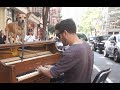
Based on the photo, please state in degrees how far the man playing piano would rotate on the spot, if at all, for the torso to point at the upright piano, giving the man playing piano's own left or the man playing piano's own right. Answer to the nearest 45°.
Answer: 0° — they already face it

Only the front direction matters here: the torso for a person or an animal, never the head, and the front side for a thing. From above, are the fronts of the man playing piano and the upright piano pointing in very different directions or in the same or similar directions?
very different directions

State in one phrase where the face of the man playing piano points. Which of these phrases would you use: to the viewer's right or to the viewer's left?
to the viewer's left

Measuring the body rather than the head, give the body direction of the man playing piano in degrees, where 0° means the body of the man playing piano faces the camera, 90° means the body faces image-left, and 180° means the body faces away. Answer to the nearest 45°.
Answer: approximately 135°

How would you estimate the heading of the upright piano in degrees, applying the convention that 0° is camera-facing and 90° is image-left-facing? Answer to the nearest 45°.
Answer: approximately 315°

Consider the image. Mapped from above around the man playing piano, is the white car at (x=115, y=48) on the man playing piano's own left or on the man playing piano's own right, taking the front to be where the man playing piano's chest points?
on the man playing piano's own right
